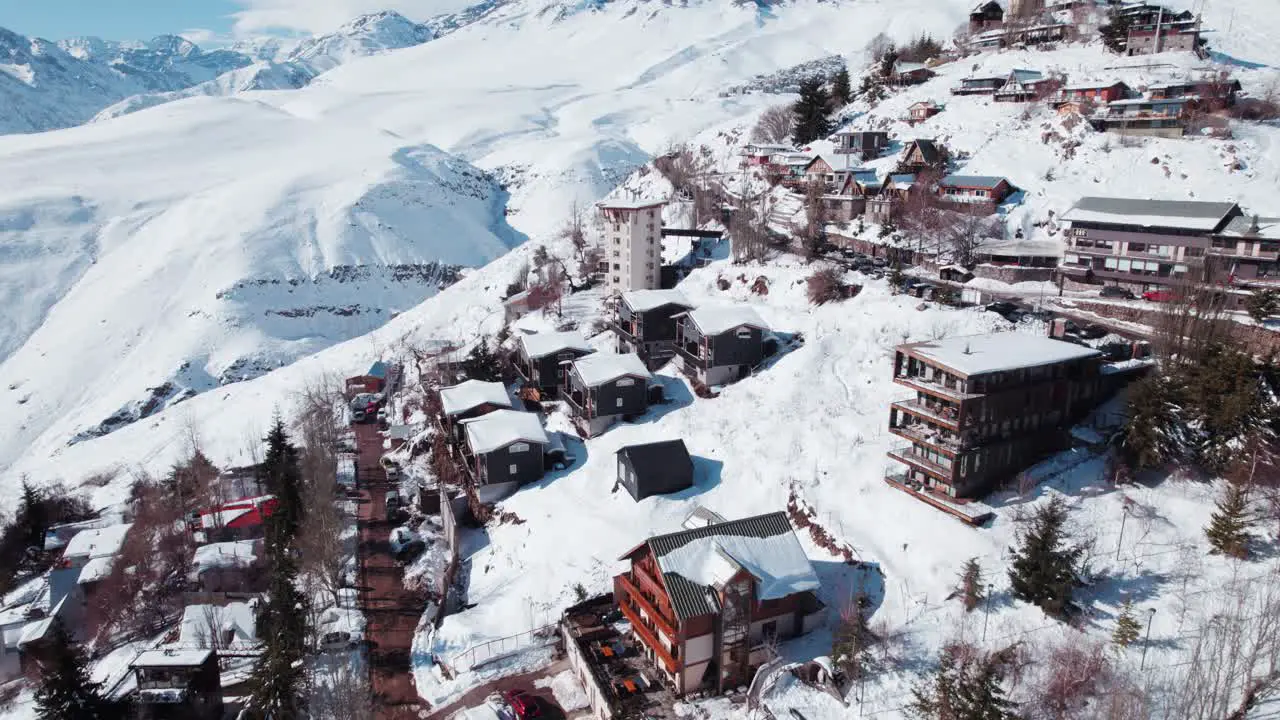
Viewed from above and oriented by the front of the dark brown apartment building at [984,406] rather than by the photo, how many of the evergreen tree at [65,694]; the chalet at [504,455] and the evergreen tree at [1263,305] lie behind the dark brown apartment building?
1

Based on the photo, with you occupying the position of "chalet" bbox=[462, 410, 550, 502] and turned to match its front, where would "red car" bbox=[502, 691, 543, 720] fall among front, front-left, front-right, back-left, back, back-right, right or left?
left

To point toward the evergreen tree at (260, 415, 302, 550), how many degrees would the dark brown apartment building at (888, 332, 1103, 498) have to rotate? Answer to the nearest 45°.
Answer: approximately 45° to its right

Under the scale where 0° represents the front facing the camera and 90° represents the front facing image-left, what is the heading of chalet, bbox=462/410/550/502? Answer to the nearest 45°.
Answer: approximately 90°

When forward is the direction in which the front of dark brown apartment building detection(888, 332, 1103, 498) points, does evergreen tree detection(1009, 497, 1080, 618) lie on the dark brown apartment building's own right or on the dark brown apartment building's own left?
on the dark brown apartment building's own left

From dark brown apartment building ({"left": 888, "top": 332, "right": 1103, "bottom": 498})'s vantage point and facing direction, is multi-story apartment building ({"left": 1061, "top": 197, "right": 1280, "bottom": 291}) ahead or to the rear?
to the rear

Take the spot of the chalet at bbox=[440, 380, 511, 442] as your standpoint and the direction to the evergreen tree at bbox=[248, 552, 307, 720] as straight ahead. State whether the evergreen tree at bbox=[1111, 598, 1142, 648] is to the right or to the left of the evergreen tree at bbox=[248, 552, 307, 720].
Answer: left

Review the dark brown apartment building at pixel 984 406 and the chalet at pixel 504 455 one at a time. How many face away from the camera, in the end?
0

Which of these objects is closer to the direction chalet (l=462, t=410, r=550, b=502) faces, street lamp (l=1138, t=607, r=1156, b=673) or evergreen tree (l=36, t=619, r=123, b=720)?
the evergreen tree

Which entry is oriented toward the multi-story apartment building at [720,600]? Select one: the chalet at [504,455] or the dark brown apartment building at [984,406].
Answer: the dark brown apartment building

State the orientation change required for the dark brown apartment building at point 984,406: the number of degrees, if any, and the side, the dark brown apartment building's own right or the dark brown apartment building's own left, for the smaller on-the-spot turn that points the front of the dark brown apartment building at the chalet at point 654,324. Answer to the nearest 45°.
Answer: approximately 90° to the dark brown apartment building's own right

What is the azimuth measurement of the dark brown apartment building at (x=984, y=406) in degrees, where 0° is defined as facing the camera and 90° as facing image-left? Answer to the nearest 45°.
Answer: approximately 45°
